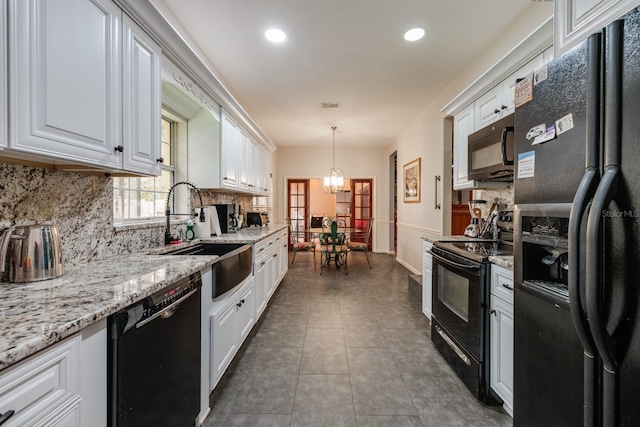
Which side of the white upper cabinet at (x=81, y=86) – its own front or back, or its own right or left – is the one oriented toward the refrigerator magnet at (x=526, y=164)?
front

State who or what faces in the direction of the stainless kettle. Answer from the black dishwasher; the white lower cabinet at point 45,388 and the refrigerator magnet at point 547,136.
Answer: the refrigerator magnet

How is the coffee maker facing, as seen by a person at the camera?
facing the viewer and to the right of the viewer

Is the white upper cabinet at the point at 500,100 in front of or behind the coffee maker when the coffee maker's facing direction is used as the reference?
in front

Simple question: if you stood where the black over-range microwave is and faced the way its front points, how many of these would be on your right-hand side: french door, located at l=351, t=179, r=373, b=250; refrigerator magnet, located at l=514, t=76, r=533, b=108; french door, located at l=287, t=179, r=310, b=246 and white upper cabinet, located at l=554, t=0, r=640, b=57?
2

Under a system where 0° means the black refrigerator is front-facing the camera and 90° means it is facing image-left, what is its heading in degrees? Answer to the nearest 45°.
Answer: approximately 45°

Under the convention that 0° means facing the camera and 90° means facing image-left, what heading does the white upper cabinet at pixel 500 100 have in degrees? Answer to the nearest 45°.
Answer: approximately 45°

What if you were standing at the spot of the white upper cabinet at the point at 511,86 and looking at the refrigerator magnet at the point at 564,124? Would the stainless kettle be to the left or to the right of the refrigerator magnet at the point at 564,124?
right

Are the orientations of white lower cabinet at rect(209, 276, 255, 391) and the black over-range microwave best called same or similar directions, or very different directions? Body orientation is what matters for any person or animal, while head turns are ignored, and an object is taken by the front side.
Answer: very different directions

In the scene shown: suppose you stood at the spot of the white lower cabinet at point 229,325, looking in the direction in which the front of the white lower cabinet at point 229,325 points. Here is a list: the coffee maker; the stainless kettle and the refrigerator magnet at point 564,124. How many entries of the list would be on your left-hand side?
1

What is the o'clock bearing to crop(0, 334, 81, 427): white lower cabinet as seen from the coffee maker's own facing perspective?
The white lower cabinet is roughly at 2 o'clock from the coffee maker.
